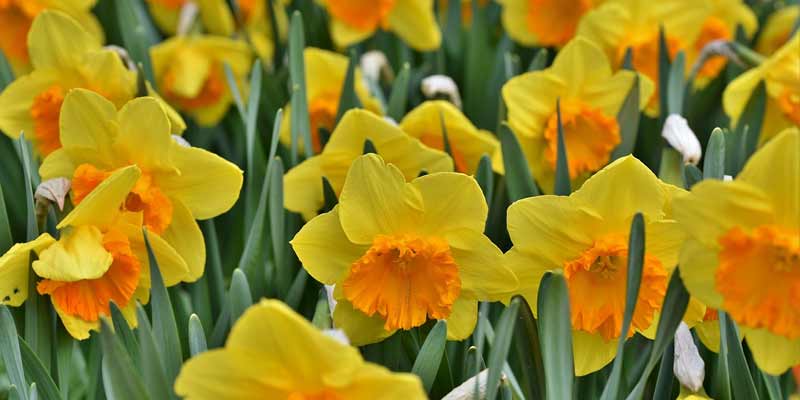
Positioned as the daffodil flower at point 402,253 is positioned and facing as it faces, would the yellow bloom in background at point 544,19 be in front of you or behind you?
behind

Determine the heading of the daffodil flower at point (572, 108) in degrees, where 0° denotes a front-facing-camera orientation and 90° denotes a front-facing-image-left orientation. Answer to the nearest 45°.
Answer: approximately 0°

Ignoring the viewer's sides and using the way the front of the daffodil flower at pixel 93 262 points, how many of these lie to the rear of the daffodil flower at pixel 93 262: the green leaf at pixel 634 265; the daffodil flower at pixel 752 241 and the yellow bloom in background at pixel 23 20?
1

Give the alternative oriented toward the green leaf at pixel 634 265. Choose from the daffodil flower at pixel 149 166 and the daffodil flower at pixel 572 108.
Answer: the daffodil flower at pixel 572 108

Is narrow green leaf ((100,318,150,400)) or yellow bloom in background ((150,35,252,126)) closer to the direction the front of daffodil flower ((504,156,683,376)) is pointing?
the narrow green leaf

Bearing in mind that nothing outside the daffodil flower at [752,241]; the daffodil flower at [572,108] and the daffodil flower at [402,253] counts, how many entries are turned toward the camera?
3

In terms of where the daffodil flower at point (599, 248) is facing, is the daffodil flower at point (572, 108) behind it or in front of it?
behind

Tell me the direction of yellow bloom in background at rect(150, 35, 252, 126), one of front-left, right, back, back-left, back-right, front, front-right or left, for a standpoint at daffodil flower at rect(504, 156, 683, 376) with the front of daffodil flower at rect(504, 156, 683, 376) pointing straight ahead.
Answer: back-right
